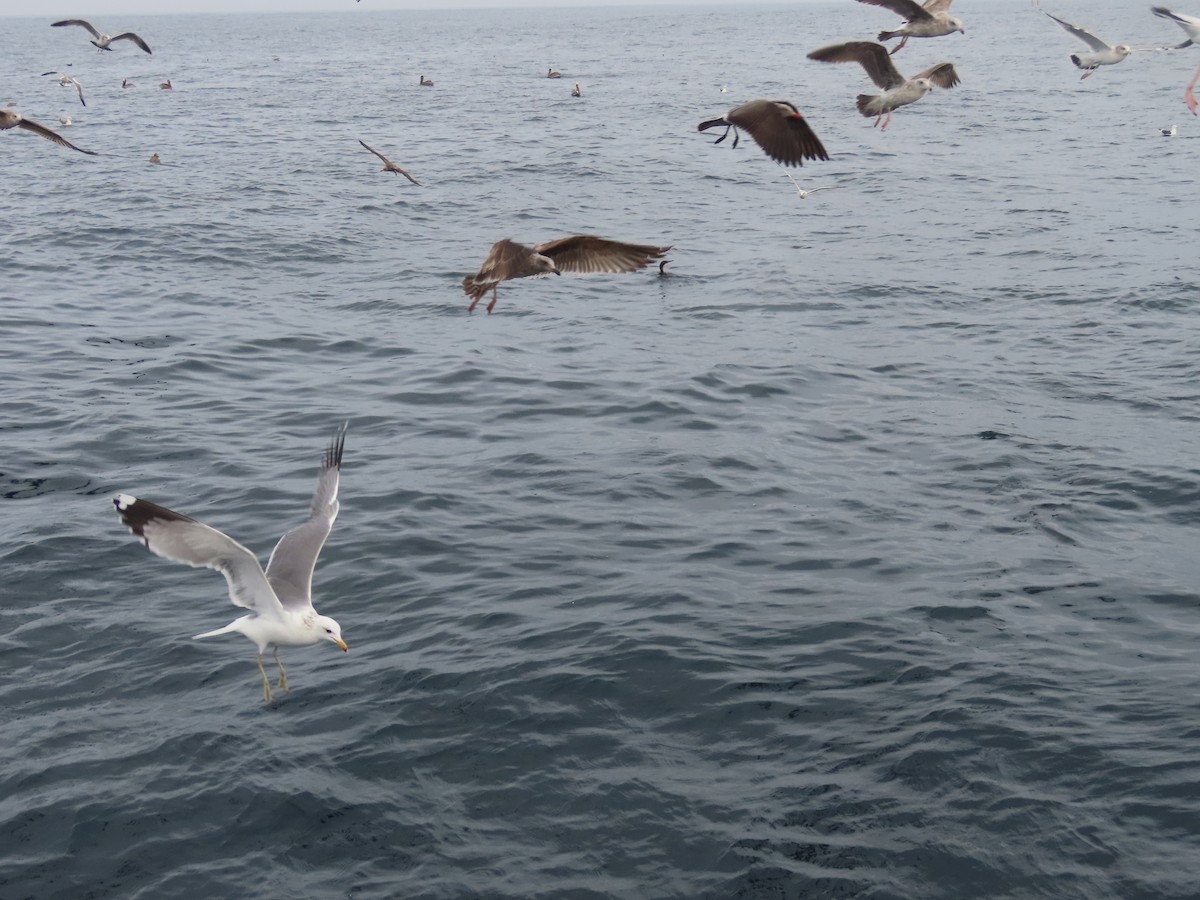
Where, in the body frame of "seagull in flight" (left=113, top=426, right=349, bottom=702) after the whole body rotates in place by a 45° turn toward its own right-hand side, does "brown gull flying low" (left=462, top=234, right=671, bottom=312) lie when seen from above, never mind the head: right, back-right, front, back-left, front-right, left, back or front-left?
back-left

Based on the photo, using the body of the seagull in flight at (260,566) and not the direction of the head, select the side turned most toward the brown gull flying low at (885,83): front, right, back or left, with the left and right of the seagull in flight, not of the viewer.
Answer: left

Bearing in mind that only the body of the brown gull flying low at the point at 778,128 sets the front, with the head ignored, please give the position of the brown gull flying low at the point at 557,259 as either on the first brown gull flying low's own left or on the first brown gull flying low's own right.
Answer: on the first brown gull flying low's own right

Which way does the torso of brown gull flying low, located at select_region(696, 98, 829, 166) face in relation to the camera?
to the viewer's right

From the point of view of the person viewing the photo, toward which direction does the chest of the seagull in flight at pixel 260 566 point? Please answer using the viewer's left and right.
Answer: facing the viewer and to the right of the viewer

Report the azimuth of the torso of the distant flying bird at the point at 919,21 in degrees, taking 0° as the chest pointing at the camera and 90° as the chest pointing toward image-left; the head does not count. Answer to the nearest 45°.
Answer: approximately 270°

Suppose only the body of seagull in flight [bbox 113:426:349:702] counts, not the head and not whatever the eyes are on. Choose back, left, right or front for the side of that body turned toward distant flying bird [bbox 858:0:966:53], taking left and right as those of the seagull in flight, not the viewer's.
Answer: left
